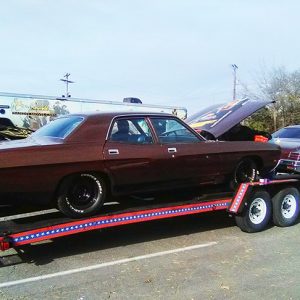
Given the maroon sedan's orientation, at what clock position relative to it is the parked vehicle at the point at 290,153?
The parked vehicle is roughly at 12 o'clock from the maroon sedan.

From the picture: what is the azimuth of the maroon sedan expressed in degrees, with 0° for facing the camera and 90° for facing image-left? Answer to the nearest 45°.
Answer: approximately 225°
